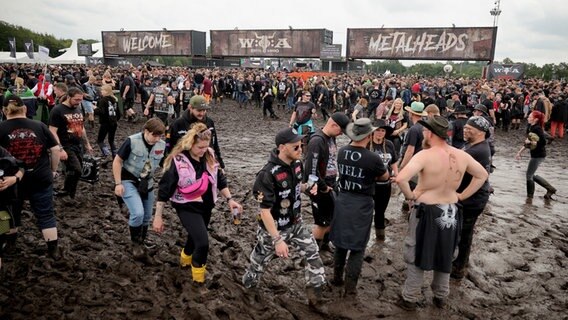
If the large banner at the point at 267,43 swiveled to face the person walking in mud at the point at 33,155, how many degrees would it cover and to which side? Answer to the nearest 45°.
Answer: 0° — it already faces them

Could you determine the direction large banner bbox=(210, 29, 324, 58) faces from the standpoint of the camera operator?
facing the viewer

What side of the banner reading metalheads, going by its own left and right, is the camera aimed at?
front

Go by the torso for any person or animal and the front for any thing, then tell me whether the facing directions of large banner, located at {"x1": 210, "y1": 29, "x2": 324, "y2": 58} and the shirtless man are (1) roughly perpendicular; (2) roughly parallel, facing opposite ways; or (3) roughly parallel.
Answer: roughly parallel, facing opposite ways

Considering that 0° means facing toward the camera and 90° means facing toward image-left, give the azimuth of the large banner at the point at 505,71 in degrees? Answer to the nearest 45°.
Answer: approximately 0°

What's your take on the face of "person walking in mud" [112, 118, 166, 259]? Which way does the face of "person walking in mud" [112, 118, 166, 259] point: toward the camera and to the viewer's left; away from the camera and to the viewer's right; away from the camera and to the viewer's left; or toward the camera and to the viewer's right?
toward the camera and to the viewer's right

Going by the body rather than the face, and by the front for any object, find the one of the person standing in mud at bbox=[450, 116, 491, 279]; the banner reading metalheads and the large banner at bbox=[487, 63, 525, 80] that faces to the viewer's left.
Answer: the person standing in mud

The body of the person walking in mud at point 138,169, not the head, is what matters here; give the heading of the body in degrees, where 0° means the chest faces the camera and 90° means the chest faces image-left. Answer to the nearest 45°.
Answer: approximately 315°

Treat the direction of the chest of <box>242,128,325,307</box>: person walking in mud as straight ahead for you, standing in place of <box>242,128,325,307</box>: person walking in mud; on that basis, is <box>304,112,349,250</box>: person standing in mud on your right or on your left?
on your left

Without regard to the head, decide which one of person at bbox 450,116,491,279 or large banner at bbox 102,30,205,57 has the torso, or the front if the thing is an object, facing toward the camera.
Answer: the large banner

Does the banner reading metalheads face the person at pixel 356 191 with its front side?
yes

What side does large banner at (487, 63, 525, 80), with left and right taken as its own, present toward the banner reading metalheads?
right

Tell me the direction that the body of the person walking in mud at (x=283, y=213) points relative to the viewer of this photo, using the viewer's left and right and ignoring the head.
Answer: facing the viewer and to the right of the viewer

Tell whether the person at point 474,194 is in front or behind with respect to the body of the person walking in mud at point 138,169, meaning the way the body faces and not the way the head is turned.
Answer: in front

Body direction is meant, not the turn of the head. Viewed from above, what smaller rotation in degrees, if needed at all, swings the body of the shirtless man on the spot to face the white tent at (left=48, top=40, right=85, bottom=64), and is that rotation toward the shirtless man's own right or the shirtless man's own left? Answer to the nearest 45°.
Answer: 0° — they already face it
